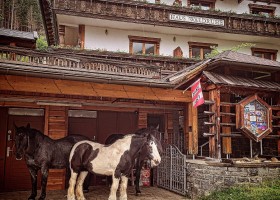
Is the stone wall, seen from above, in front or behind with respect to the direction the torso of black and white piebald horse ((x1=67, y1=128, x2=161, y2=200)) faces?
in front

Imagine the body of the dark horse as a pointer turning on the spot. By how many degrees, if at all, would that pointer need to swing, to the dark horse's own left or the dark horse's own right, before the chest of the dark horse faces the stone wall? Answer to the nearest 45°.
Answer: approximately 135° to the dark horse's own left

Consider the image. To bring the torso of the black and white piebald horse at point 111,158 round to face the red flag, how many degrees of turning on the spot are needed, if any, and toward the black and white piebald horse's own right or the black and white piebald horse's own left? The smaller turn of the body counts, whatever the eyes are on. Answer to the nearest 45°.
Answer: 0° — it already faces it

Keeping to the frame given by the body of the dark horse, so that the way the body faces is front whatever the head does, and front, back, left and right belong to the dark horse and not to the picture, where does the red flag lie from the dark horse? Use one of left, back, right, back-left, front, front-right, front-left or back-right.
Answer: back-left

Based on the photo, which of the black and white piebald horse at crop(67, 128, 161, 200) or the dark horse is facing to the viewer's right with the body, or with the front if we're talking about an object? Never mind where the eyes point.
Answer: the black and white piebald horse

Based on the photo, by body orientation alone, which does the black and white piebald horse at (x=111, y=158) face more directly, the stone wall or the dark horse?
the stone wall

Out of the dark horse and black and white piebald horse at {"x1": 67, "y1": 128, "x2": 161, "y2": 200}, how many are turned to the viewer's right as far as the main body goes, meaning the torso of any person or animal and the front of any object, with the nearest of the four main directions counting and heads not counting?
1

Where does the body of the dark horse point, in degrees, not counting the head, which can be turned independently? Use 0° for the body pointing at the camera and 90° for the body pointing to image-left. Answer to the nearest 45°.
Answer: approximately 45°

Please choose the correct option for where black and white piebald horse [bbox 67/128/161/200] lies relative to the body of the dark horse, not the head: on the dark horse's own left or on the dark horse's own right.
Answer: on the dark horse's own left

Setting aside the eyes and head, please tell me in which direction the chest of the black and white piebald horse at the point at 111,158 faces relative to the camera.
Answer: to the viewer's right

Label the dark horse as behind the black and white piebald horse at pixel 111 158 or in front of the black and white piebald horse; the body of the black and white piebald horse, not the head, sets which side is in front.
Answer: behind
